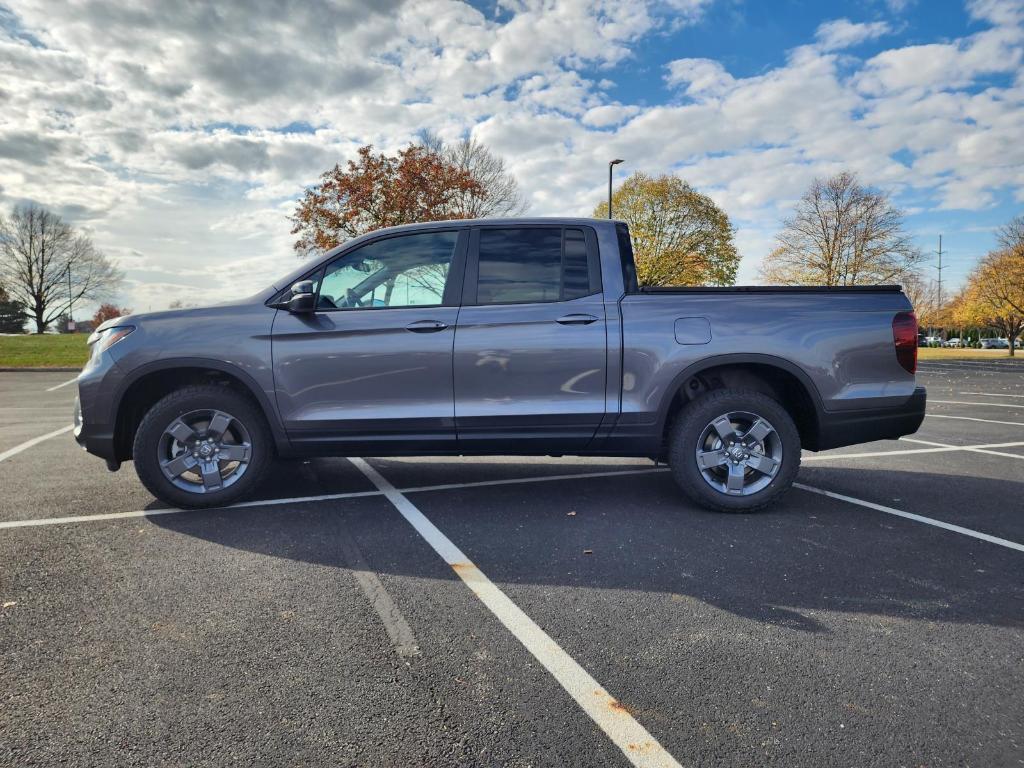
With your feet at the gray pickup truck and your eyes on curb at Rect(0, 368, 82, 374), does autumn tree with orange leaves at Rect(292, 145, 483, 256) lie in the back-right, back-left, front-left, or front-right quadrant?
front-right

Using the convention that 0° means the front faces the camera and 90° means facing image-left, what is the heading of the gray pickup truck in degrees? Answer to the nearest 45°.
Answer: approximately 90°

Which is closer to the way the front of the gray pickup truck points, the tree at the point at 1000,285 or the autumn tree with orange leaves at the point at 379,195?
the autumn tree with orange leaves

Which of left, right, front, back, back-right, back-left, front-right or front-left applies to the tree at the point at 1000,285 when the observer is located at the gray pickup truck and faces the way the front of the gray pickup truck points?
back-right

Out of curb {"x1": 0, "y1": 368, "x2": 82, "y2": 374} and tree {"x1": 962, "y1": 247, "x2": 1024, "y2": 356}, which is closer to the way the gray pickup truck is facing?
the curb

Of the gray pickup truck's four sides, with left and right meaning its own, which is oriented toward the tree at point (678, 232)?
right

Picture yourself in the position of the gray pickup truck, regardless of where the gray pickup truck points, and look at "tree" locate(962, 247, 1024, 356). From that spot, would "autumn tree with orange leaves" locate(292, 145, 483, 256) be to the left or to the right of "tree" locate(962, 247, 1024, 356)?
left

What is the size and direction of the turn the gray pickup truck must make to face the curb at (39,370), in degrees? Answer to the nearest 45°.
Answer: approximately 45° to its right

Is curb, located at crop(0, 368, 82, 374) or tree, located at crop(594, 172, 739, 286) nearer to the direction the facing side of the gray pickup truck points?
the curb

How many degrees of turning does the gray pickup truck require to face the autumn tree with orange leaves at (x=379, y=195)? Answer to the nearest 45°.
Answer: approximately 90° to its right
